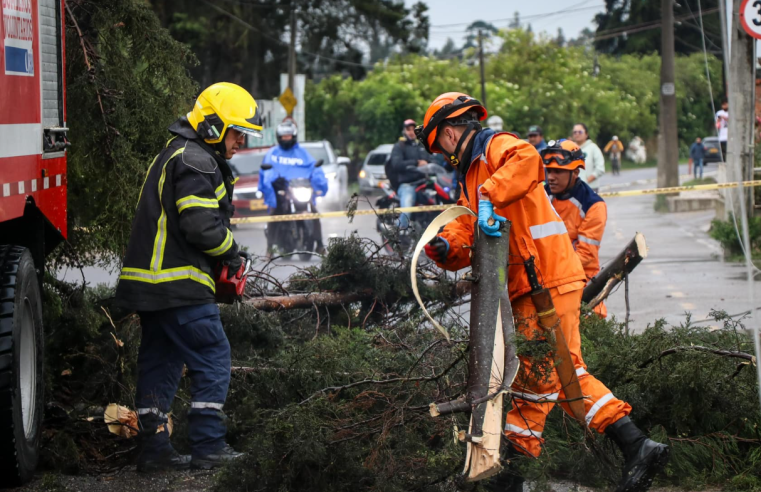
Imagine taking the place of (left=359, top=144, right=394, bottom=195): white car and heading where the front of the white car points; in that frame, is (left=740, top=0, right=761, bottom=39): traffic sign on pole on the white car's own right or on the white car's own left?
on the white car's own left

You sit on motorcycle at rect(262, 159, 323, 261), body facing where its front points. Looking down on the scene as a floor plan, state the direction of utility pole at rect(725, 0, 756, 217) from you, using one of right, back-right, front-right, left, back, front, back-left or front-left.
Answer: left

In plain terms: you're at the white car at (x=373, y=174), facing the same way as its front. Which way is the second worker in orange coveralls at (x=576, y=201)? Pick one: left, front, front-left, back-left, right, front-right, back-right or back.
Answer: front-left

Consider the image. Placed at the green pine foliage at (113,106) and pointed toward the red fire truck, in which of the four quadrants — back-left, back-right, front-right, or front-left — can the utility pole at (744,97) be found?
back-left

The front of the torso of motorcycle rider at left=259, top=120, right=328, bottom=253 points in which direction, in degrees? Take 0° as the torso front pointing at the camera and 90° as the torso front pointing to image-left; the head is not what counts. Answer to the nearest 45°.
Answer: approximately 0°

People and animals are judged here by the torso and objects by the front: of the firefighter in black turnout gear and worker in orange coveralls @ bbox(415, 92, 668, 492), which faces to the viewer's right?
the firefighter in black turnout gear

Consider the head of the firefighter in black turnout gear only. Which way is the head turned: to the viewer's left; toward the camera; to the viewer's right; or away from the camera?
to the viewer's right

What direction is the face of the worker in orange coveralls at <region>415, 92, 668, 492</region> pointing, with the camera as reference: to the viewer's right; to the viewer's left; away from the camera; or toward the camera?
to the viewer's left

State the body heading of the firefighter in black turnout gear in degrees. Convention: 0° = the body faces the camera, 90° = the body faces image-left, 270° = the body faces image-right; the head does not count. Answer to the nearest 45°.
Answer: approximately 270°

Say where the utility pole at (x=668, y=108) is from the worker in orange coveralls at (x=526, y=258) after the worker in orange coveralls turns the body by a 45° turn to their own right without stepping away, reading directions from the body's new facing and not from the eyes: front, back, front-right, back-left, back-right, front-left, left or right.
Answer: front-right

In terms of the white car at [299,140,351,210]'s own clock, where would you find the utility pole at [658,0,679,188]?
The utility pole is roughly at 9 o'clock from the white car.

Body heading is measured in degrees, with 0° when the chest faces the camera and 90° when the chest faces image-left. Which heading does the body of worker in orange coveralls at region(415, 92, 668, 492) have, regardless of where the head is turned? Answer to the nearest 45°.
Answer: approximately 90°

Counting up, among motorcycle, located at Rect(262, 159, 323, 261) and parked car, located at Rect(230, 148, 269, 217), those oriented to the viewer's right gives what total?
0

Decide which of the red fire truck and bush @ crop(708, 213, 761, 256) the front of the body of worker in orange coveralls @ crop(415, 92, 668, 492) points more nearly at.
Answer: the red fire truck
